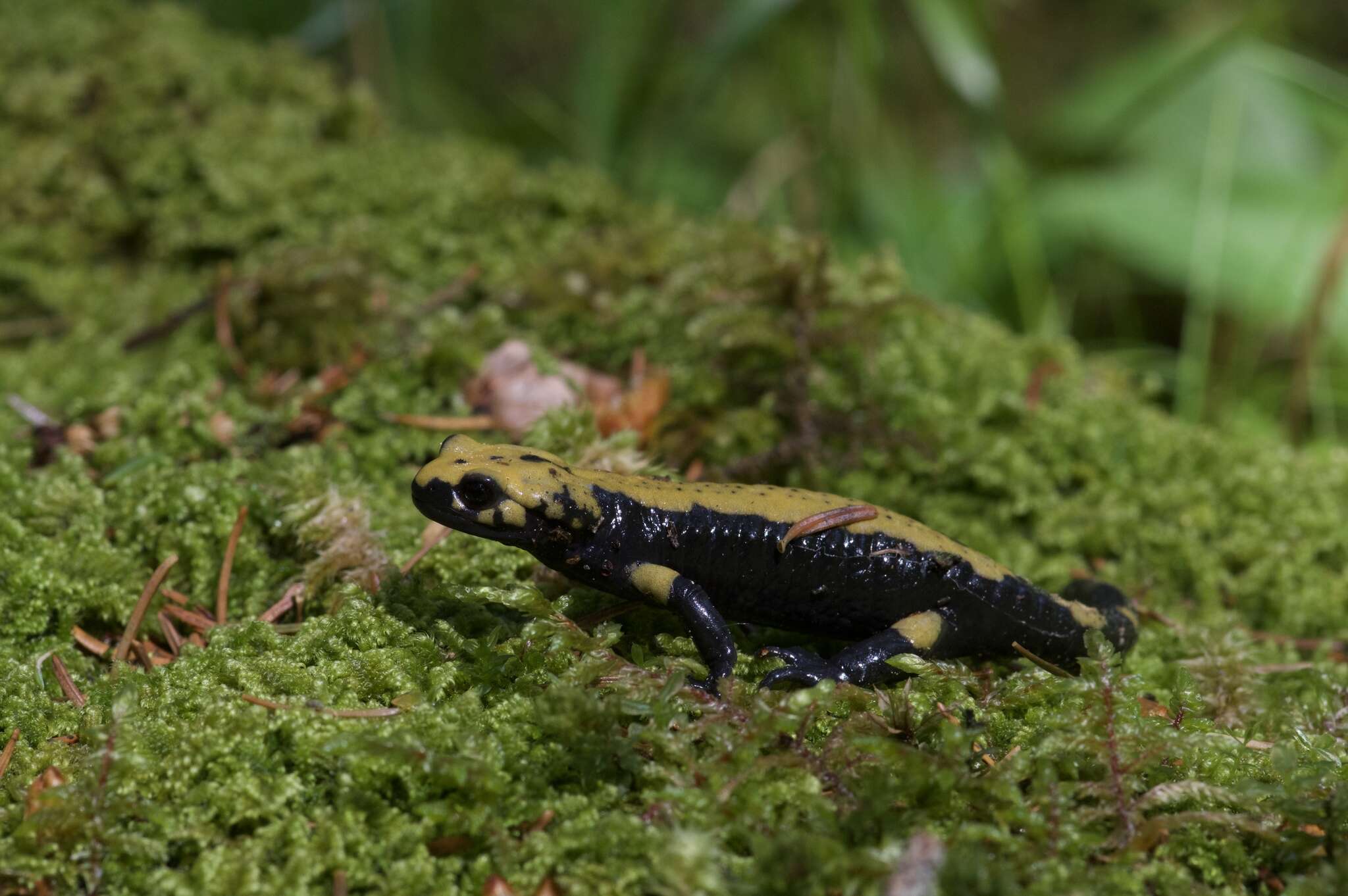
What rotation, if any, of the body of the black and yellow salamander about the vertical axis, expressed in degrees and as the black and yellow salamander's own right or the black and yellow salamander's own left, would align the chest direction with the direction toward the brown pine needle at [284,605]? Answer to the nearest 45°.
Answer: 0° — it already faces it

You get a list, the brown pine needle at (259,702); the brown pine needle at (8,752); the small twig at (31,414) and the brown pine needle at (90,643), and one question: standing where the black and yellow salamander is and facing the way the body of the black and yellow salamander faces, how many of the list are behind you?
0

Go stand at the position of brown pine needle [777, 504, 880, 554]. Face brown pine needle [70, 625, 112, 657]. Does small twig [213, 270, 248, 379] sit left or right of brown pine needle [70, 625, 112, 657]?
right

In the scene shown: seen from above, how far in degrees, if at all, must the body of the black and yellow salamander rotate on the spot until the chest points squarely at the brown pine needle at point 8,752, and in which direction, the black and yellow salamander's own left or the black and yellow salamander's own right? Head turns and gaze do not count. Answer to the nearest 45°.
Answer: approximately 45° to the black and yellow salamander's own left

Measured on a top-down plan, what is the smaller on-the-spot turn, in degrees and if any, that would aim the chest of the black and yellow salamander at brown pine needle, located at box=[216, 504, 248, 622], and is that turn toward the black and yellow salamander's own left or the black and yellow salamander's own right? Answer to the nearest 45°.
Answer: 0° — it already faces it

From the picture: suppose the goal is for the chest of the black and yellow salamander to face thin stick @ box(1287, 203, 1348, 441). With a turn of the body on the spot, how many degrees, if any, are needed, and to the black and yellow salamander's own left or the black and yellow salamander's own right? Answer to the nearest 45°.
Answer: approximately 135° to the black and yellow salamander's own right

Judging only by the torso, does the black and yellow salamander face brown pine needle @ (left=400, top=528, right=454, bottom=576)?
yes

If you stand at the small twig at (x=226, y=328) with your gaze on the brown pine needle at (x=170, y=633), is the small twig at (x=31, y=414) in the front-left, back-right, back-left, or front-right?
front-right

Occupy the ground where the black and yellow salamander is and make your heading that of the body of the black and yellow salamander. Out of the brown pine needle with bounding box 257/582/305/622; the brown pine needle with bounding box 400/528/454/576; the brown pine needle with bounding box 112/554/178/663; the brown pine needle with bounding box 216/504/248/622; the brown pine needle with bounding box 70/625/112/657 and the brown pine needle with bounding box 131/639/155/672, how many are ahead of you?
6

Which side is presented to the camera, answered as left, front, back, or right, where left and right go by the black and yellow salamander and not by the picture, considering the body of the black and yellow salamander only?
left

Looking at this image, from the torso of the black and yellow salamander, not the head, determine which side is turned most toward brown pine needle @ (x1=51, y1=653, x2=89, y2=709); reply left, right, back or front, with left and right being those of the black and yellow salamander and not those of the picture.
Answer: front

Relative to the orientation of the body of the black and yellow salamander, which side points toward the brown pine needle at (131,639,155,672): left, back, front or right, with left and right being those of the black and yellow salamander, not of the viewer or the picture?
front
